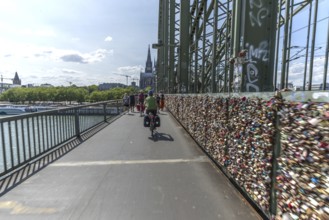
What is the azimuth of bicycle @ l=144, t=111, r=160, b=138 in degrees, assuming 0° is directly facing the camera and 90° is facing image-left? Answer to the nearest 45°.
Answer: approximately 180°
